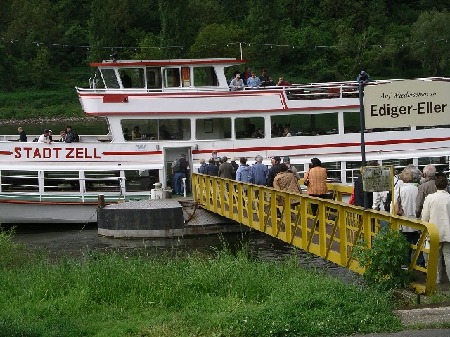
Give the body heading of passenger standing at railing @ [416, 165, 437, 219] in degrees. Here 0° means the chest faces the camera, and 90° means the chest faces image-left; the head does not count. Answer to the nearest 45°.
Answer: approximately 135°

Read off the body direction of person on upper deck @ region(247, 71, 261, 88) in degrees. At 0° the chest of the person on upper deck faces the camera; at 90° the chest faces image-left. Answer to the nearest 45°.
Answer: approximately 0°

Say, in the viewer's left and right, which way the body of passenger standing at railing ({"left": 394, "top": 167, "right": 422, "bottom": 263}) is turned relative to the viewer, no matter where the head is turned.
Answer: facing away from the viewer and to the left of the viewer

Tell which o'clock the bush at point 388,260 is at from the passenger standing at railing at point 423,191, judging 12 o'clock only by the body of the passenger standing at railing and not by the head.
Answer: The bush is roughly at 8 o'clock from the passenger standing at railing.

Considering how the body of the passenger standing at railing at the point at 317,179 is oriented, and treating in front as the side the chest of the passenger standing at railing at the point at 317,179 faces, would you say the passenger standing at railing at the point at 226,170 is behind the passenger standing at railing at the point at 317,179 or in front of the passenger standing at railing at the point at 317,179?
in front
